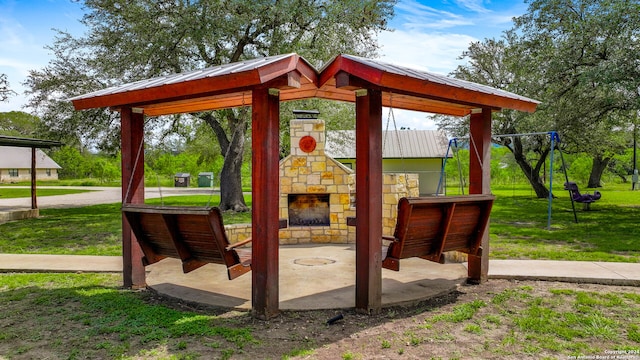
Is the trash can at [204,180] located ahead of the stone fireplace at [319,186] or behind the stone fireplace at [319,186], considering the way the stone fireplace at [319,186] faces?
behind

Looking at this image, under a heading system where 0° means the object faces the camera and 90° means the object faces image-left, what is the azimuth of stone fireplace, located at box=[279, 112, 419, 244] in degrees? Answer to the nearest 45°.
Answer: approximately 0°

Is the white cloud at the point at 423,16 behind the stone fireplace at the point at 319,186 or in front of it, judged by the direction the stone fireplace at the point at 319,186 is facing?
behind

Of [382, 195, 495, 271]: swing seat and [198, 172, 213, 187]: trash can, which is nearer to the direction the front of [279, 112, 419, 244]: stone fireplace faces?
the swing seat

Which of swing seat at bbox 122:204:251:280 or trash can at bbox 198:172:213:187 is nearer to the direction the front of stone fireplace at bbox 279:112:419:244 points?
the swing seat

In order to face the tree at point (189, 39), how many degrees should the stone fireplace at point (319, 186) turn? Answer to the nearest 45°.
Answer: approximately 135° to its right

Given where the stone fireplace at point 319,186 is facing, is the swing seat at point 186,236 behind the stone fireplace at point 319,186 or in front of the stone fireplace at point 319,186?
in front
